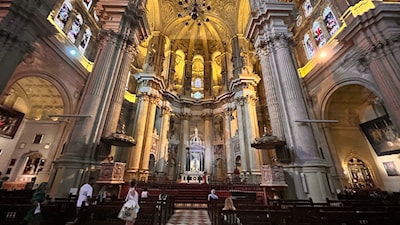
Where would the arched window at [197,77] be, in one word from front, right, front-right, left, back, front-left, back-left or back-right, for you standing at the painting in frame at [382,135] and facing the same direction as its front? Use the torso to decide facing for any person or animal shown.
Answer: front-right

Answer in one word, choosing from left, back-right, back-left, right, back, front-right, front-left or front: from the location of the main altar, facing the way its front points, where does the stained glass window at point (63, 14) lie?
front-right

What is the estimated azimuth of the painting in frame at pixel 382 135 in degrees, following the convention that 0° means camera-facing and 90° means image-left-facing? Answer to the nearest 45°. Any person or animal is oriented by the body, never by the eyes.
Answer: approximately 45°

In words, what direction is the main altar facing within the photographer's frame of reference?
facing the viewer

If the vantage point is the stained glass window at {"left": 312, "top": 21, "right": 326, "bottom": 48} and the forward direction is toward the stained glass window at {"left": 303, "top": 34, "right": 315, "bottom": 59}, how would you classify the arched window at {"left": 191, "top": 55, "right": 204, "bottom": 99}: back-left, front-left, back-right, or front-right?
front-left

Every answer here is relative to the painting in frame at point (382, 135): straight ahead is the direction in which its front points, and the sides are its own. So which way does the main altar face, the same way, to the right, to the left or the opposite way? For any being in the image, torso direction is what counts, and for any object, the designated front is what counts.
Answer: to the left

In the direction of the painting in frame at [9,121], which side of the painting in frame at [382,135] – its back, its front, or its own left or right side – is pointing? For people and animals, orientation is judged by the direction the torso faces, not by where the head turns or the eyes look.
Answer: front

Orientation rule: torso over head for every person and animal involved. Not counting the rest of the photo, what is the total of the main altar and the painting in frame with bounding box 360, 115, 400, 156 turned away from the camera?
0

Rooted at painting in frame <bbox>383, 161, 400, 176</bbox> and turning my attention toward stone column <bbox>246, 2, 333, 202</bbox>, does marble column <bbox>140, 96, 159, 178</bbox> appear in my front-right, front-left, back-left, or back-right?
front-right

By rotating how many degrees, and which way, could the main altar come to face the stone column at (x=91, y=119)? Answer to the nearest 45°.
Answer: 0° — it already faces it

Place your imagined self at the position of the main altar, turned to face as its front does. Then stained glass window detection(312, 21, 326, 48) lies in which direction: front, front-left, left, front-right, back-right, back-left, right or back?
front-left
